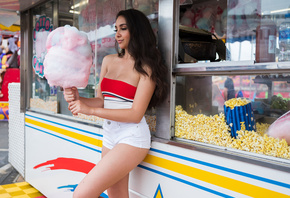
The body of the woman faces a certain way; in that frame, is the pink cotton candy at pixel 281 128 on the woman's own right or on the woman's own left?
on the woman's own left

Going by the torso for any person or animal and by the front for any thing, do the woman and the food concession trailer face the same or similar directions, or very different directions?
same or similar directions

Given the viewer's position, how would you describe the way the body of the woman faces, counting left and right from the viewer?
facing the viewer and to the left of the viewer
